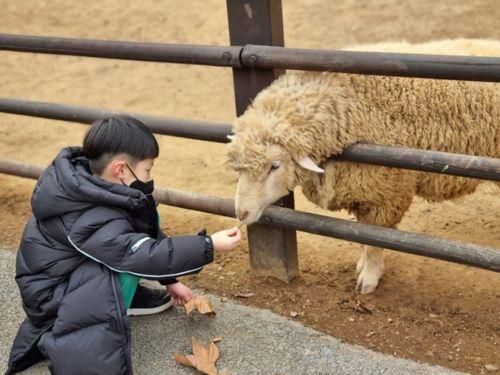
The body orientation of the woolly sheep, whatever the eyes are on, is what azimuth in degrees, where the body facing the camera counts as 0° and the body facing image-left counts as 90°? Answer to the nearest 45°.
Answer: approximately 90°

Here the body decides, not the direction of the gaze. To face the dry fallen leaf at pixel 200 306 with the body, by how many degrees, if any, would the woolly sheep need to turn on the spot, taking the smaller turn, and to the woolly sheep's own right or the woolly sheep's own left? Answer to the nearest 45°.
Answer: approximately 45° to the woolly sheep's own left

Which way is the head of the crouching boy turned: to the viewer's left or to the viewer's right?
to the viewer's right

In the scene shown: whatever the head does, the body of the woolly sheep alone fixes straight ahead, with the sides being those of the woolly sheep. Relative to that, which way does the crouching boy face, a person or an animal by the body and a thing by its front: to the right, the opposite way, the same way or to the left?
the opposite way

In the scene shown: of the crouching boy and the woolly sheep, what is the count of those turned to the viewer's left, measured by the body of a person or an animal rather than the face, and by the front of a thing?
1

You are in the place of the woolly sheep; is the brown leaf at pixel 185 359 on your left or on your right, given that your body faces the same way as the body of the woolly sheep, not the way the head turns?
on your left

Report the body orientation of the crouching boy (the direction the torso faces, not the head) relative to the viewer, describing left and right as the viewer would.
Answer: facing to the right of the viewer
